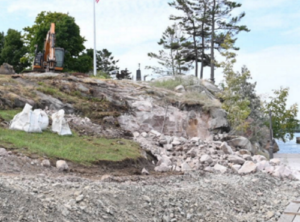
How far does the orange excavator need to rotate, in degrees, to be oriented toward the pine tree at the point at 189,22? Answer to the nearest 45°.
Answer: approximately 135° to its left

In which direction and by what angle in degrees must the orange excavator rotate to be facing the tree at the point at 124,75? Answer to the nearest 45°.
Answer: approximately 135° to its left

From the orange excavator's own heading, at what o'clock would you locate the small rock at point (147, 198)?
The small rock is roughly at 12 o'clock from the orange excavator.

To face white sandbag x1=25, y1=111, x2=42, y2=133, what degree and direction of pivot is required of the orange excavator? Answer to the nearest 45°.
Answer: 0° — it already faces it

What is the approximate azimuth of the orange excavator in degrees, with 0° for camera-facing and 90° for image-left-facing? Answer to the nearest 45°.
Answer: approximately 0°

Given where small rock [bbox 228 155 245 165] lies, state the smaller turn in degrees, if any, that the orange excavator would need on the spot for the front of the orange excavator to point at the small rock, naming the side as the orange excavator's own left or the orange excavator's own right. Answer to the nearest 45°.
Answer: approximately 45° to the orange excavator's own left

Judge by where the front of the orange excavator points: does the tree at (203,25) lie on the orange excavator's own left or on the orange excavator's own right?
on the orange excavator's own left

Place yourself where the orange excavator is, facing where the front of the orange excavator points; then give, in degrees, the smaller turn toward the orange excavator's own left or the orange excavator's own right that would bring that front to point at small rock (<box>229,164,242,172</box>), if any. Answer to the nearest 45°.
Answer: approximately 45° to the orange excavator's own left
